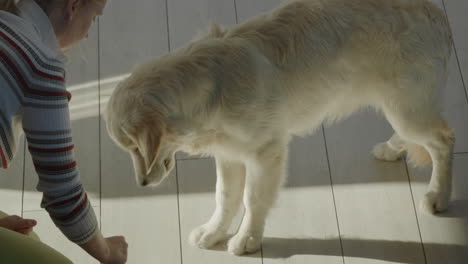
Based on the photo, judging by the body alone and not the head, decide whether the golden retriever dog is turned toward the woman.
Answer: yes
